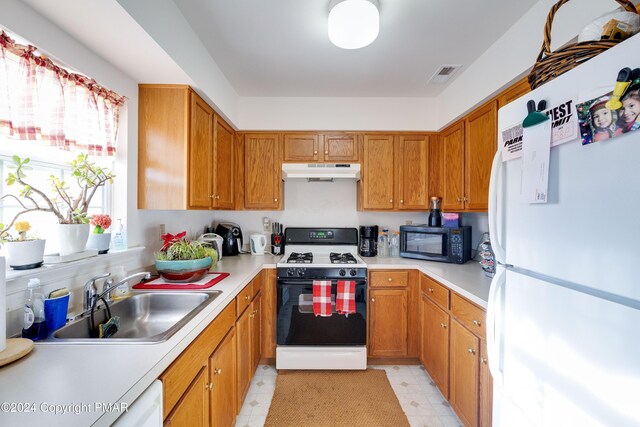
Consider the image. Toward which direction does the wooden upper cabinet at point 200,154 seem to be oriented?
to the viewer's right

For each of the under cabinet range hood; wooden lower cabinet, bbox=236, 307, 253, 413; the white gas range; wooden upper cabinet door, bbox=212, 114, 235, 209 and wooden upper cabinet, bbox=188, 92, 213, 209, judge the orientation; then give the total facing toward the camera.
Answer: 2

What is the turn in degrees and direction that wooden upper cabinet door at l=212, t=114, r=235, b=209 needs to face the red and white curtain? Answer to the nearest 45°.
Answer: approximately 135° to its right

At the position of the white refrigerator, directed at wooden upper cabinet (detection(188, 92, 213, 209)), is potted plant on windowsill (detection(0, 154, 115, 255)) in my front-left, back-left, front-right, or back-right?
front-left

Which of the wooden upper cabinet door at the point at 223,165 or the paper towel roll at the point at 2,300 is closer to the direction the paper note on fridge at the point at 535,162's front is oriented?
the paper towel roll

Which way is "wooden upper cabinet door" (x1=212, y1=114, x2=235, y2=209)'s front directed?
to the viewer's right

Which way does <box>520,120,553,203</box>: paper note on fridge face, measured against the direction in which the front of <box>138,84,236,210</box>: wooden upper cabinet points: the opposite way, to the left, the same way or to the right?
the opposite way

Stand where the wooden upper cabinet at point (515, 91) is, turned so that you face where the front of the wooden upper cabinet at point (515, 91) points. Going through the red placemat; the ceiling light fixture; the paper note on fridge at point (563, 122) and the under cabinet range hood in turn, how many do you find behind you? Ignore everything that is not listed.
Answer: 0

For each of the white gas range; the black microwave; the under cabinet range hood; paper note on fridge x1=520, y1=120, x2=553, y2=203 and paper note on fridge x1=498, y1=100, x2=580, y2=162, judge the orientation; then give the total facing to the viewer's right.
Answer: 0

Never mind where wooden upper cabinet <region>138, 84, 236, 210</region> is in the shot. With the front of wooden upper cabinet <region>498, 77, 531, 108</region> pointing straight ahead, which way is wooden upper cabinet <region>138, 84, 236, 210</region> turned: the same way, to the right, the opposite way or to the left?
the opposite way

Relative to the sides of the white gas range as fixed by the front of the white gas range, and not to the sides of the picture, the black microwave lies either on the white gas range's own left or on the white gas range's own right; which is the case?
on the white gas range's own left

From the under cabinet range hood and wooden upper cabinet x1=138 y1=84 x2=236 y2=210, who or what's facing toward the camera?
the under cabinet range hood

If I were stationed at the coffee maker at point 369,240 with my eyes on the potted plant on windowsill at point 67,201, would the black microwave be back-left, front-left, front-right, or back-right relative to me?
back-left

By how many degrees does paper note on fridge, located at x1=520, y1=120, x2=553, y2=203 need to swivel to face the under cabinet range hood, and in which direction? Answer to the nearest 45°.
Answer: approximately 90° to its right

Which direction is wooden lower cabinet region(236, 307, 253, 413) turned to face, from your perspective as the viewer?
facing to the right of the viewer

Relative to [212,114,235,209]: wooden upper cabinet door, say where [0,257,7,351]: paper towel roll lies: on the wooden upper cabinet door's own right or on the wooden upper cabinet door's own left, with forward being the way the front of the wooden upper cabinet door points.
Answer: on the wooden upper cabinet door's own right

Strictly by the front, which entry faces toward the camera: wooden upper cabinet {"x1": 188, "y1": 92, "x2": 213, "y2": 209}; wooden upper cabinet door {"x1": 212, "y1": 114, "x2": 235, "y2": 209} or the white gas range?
the white gas range

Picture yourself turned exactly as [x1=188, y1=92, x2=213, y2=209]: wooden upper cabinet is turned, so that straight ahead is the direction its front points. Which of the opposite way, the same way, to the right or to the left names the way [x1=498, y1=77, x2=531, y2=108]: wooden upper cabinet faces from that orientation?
the opposite way

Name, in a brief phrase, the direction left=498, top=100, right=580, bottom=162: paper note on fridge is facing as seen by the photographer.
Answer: facing the viewer and to the left of the viewer

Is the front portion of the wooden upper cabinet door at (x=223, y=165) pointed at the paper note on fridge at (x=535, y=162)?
no
